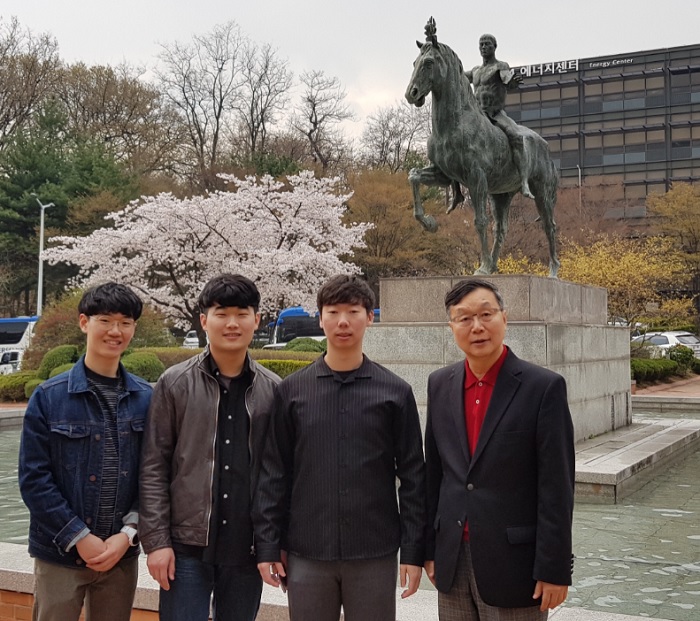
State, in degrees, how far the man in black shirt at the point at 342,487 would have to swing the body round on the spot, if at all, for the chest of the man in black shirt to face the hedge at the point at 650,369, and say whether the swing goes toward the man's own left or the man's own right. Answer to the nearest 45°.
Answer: approximately 135° to the man's own left

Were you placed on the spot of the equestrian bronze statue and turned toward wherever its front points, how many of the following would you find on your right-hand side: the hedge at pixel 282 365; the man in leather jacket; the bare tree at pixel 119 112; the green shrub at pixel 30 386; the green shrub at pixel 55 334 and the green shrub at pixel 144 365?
5

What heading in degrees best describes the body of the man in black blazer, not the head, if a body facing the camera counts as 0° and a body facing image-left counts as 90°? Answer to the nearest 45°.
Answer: approximately 45°

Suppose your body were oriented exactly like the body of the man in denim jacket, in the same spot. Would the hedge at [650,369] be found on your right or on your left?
on your left

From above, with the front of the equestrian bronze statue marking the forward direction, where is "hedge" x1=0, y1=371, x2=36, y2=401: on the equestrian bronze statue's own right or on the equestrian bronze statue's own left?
on the equestrian bronze statue's own right

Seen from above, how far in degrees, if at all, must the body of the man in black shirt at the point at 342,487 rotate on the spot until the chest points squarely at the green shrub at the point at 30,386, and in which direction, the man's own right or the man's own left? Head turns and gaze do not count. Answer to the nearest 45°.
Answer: approximately 135° to the man's own right
